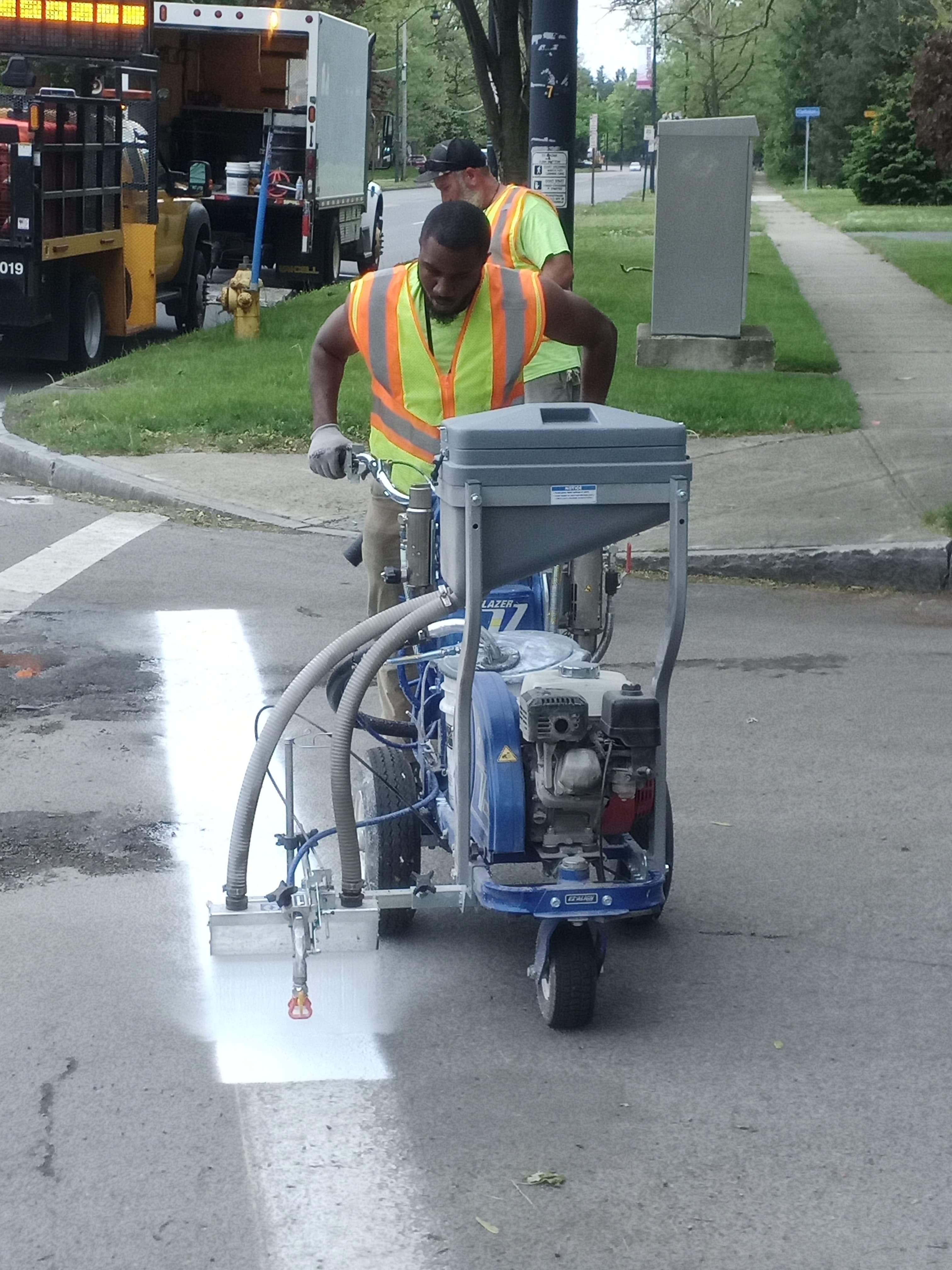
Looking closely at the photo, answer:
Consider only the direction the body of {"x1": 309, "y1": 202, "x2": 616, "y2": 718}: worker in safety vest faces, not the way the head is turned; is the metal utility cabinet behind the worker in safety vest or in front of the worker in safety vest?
behind

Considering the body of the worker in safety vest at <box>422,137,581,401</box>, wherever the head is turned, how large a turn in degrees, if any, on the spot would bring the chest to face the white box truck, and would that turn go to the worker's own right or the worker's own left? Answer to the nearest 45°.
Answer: approximately 90° to the worker's own right

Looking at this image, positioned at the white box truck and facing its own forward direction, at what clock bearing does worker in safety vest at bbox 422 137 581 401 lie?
The worker in safety vest is roughly at 6 o'clock from the white box truck.

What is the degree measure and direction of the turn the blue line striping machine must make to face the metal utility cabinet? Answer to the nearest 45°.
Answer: approximately 180°

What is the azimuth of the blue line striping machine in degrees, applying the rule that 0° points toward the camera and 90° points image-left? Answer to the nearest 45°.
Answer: approximately 0°

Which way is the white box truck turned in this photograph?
away from the camera

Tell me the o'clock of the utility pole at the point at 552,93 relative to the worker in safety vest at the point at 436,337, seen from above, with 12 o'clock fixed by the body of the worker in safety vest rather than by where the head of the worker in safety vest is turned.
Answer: The utility pole is roughly at 6 o'clock from the worker in safety vest.

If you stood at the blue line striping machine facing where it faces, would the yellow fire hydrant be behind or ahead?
behind
